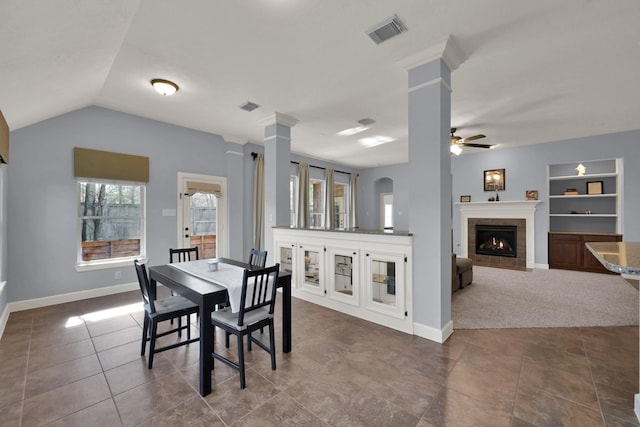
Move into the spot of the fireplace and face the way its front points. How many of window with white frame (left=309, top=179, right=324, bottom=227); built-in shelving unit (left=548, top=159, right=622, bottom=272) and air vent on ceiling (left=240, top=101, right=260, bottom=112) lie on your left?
1

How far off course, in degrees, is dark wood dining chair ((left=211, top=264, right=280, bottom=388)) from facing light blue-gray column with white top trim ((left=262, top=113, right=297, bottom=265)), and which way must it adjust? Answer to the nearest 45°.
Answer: approximately 45° to its right

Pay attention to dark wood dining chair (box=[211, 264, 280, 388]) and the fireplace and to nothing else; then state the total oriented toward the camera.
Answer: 1

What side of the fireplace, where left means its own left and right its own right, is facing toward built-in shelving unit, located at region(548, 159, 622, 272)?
left

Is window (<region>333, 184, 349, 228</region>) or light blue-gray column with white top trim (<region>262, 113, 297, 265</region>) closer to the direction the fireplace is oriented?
the light blue-gray column with white top trim

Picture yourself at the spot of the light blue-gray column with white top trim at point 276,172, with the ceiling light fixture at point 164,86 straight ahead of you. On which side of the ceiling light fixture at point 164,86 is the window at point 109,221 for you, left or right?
right

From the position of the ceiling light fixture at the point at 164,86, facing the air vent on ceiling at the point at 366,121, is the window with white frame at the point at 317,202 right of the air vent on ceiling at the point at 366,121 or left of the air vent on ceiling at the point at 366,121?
left

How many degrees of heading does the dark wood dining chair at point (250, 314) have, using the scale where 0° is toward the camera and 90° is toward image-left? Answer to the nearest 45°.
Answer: approximately 135°

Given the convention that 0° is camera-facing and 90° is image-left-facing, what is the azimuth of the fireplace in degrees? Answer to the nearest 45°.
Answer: approximately 0°

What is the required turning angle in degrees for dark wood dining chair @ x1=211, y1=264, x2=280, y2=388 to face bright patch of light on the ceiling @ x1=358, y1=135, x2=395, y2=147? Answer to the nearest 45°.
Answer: approximately 90° to its right

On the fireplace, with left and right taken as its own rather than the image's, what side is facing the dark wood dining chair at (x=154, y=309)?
front
